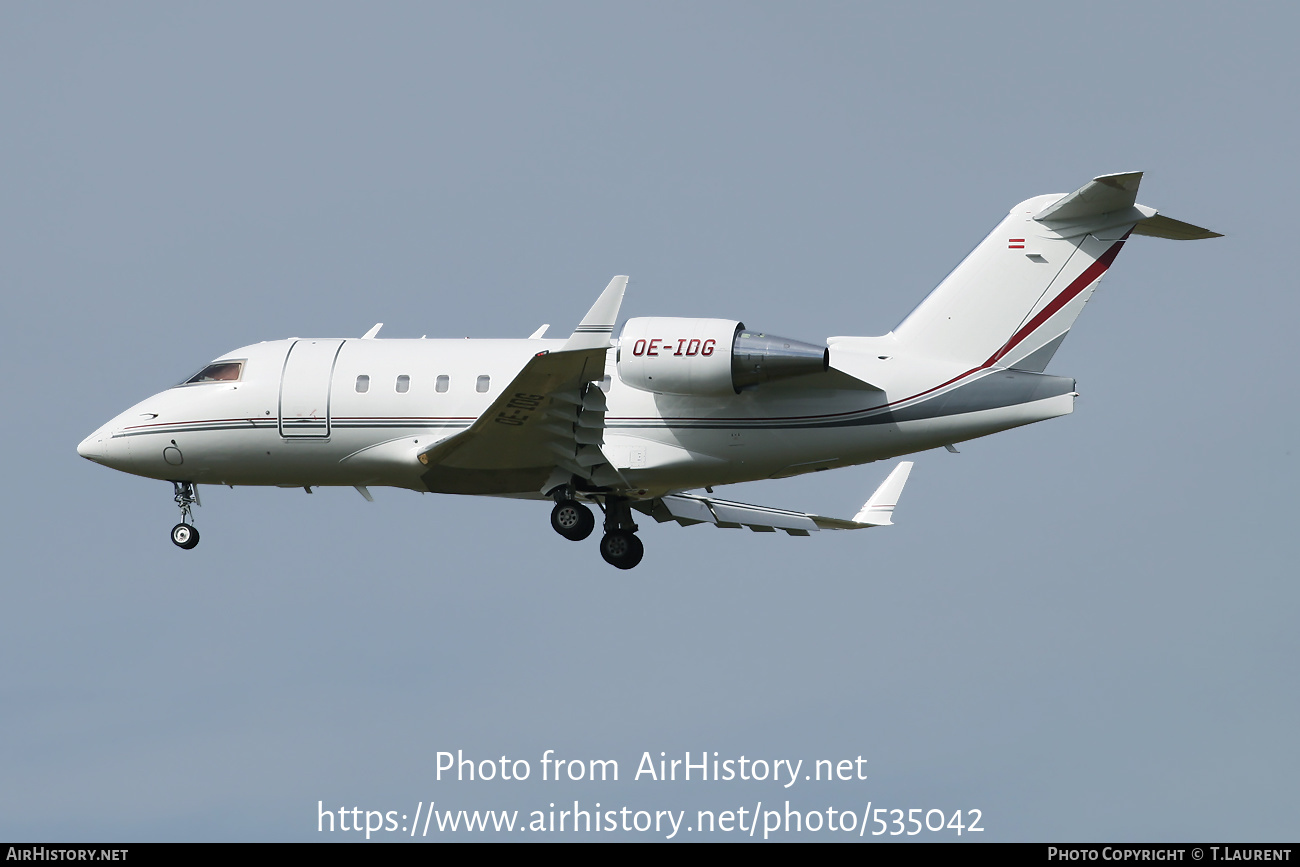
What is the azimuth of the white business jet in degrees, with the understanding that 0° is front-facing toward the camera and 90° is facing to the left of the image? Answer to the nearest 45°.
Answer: approximately 90°
